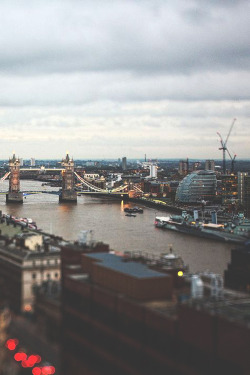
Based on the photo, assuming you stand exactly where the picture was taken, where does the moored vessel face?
facing the viewer and to the right of the viewer

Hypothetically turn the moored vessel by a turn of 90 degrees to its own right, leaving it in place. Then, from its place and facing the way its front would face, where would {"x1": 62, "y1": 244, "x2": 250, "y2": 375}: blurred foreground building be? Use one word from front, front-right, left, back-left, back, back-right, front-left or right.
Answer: front-left

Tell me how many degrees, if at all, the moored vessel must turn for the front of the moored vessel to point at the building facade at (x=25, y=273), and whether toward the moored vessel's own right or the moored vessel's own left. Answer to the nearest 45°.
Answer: approximately 45° to the moored vessel's own right
